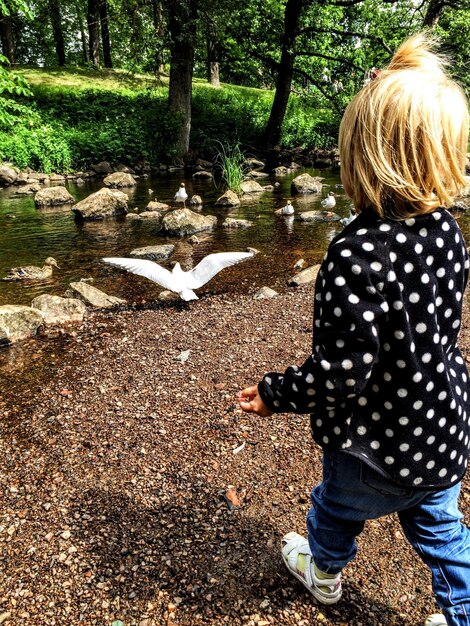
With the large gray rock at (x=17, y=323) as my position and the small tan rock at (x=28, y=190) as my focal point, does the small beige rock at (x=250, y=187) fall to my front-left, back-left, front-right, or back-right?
front-right

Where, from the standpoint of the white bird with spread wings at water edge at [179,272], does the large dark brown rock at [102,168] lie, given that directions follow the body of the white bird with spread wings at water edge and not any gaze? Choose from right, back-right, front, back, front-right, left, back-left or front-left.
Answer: front

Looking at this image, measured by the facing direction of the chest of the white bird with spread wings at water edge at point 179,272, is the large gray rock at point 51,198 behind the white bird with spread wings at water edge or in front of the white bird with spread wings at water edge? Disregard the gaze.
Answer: in front

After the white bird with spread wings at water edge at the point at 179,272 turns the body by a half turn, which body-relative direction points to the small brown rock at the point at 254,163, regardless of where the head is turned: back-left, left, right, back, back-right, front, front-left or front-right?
back

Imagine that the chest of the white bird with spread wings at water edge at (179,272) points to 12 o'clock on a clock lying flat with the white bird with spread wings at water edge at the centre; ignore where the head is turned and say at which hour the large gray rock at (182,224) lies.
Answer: The large gray rock is roughly at 12 o'clock from the white bird with spread wings at water edge.

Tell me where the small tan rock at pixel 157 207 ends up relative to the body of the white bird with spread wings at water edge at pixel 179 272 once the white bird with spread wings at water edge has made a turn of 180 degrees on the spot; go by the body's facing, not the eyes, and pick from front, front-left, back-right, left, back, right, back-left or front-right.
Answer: back

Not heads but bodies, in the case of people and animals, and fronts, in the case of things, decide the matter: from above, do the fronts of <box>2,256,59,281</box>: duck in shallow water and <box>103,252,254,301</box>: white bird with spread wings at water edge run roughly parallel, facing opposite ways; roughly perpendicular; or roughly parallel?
roughly perpendicular
